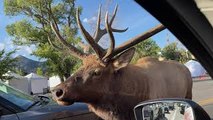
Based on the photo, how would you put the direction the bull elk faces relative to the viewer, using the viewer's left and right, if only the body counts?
facing the viewer and to the left of the viewer

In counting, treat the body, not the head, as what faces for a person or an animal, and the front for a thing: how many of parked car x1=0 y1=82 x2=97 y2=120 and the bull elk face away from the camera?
0

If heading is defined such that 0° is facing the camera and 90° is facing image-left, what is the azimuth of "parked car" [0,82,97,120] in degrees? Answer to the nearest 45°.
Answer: approximately 315°

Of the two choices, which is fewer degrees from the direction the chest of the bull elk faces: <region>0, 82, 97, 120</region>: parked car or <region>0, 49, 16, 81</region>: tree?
the parked car

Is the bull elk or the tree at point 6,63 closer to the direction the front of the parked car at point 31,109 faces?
the bull elk

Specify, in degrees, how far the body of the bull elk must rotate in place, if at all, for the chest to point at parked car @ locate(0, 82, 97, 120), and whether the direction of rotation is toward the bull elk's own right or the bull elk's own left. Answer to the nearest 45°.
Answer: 0° — it already faces it

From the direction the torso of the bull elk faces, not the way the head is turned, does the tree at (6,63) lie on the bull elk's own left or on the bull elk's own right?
on the bull elk's own right
